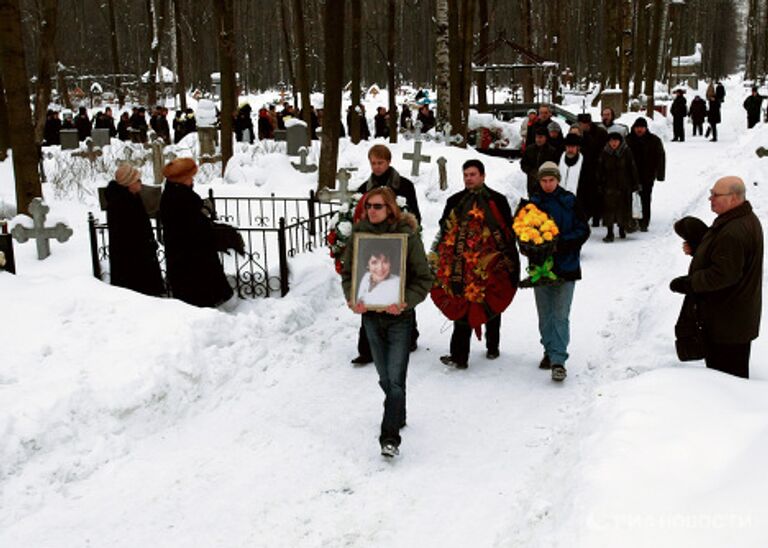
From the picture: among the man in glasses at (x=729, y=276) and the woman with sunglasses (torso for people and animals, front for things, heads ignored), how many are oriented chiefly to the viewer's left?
1

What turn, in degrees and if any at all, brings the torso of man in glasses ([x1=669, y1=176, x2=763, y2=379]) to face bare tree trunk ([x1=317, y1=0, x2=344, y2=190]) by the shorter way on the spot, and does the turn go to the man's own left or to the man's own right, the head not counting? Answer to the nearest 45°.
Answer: approximately 45° to the man's own right

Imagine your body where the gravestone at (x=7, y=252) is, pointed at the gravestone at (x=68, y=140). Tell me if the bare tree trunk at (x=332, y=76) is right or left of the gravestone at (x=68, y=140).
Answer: right

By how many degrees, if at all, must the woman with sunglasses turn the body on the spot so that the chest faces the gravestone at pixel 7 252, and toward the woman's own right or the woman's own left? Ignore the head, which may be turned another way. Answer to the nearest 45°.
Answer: approximately 135° to the woman's own right

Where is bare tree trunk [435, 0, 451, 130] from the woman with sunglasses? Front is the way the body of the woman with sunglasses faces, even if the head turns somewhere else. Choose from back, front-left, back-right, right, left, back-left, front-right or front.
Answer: back

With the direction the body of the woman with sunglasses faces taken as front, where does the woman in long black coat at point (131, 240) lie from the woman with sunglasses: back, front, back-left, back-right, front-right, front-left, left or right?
back-right

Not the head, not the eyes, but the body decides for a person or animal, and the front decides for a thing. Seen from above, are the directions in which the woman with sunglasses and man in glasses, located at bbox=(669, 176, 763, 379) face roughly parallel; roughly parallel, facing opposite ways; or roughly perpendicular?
roughly perpendicular

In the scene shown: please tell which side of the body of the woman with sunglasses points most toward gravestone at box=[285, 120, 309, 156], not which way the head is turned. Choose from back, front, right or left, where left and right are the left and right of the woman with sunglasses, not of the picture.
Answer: back

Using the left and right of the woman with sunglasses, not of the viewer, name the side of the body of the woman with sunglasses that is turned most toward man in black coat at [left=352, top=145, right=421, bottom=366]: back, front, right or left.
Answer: back

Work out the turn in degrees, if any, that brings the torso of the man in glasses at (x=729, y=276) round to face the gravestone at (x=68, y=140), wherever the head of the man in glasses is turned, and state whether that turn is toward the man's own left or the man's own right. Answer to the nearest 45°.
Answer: approximately 45° to the man's own right

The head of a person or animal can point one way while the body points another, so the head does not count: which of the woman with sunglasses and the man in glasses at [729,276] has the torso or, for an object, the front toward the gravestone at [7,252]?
the man in glasses

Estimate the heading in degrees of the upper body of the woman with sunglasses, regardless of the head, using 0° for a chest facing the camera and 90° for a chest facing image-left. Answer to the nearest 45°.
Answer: approximately 0°

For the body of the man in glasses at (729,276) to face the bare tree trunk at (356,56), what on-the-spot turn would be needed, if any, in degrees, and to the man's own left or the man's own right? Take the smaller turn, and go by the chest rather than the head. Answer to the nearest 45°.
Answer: approximately 45° to the man's own right

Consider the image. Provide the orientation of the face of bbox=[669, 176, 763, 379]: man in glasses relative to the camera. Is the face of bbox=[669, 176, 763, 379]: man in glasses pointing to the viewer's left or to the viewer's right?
to the viewer's left

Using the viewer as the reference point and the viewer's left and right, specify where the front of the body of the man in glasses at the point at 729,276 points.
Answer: facing to the left of the viewer
